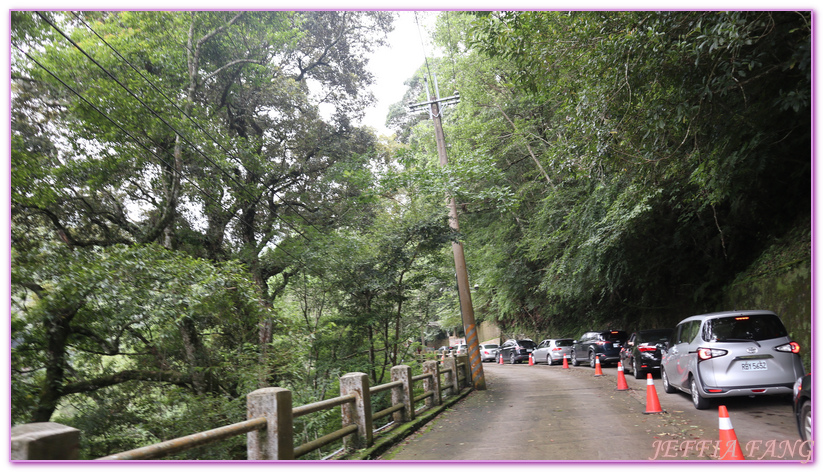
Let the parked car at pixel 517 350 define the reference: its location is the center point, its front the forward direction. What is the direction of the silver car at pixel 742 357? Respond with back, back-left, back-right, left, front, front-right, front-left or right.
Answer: back-left

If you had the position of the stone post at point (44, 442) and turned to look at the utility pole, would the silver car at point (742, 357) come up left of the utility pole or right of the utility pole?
right

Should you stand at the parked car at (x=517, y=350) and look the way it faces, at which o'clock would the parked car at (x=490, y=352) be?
the parked car at (x=490, y=352) is roughly at 1 o'clock from the parked car at (x=517, y=350).

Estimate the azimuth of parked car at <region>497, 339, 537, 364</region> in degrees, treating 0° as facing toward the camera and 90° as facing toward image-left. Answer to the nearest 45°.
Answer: approximately 135°

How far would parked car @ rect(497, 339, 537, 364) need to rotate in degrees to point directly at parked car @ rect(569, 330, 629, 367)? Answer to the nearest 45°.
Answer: approximately 135° to its left

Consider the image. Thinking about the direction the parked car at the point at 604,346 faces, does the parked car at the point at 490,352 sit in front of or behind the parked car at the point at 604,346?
in front

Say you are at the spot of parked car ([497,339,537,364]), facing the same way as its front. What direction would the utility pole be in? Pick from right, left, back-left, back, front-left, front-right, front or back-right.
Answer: back-left

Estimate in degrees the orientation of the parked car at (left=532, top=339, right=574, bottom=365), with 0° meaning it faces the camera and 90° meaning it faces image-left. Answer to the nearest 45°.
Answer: approximately 135°

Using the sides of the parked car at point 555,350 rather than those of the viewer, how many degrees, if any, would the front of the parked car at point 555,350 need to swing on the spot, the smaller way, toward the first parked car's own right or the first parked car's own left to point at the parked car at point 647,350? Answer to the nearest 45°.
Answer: approximately 135° to the first parked car's own left

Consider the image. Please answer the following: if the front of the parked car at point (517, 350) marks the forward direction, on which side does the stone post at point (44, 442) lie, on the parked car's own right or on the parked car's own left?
on the parked car's own left

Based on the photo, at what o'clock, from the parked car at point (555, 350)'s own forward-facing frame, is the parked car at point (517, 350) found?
the parked car at point (517, 350) is roughly at 1 o'clock from the parked car at point (555, 350).

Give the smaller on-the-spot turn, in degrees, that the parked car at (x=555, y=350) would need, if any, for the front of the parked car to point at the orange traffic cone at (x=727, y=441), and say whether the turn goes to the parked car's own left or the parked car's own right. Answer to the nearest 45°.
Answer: approximately 135° to the parked car's own left

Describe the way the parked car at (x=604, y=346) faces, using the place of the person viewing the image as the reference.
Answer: facing away from the viewer and to the left of the viewer

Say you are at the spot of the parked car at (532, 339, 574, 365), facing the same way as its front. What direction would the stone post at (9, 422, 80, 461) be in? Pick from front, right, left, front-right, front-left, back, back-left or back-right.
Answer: back-left

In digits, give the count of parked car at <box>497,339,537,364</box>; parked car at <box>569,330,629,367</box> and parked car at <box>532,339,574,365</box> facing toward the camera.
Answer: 0
